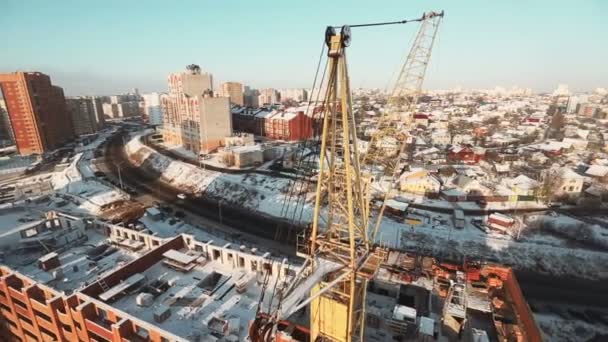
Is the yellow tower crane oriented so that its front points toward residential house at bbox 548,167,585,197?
yes

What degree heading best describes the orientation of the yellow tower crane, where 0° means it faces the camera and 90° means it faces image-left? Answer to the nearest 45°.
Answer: approximately 225°
